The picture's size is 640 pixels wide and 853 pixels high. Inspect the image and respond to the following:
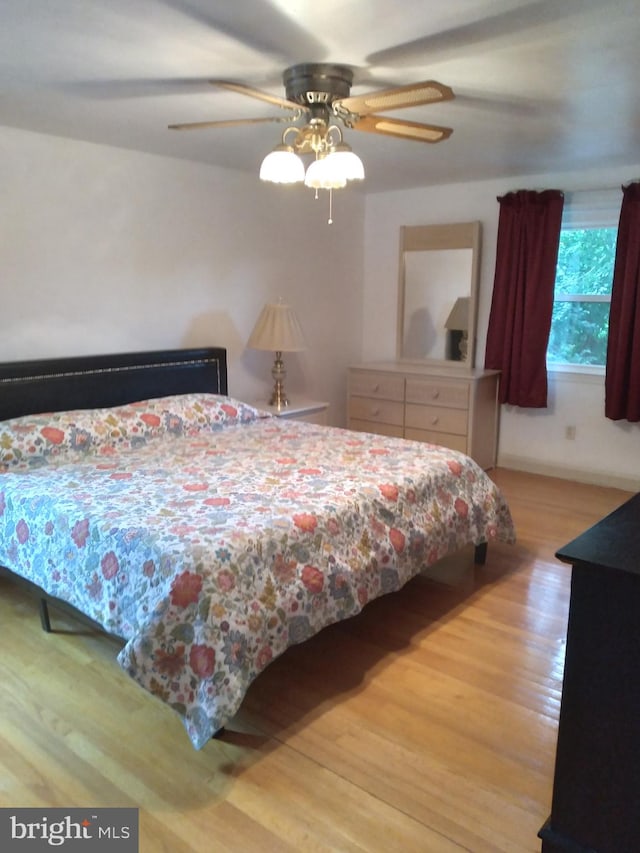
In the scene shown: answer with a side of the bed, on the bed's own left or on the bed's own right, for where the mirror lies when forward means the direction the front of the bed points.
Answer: on the bed's own left

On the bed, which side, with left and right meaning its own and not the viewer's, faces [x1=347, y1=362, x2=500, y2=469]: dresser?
left

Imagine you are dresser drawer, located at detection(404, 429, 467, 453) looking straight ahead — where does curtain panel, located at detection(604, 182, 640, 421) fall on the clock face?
The curtain panel is roughly at 8 o'clock from the dresser drawer.

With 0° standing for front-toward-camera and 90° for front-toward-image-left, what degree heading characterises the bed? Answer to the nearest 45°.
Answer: approximately 315°

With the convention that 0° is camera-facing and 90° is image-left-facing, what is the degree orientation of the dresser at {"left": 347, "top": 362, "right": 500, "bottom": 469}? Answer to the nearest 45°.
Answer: approximately 45°

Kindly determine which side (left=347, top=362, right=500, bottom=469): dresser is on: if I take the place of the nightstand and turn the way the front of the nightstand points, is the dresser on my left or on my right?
on my left

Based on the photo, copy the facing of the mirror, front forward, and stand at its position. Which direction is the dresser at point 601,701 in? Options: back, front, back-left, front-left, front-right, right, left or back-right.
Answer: front-left

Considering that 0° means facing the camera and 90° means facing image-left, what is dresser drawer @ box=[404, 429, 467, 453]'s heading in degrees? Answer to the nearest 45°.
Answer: approximately 45°

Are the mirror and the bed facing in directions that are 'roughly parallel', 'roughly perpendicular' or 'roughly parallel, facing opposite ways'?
roughly perpendicular
